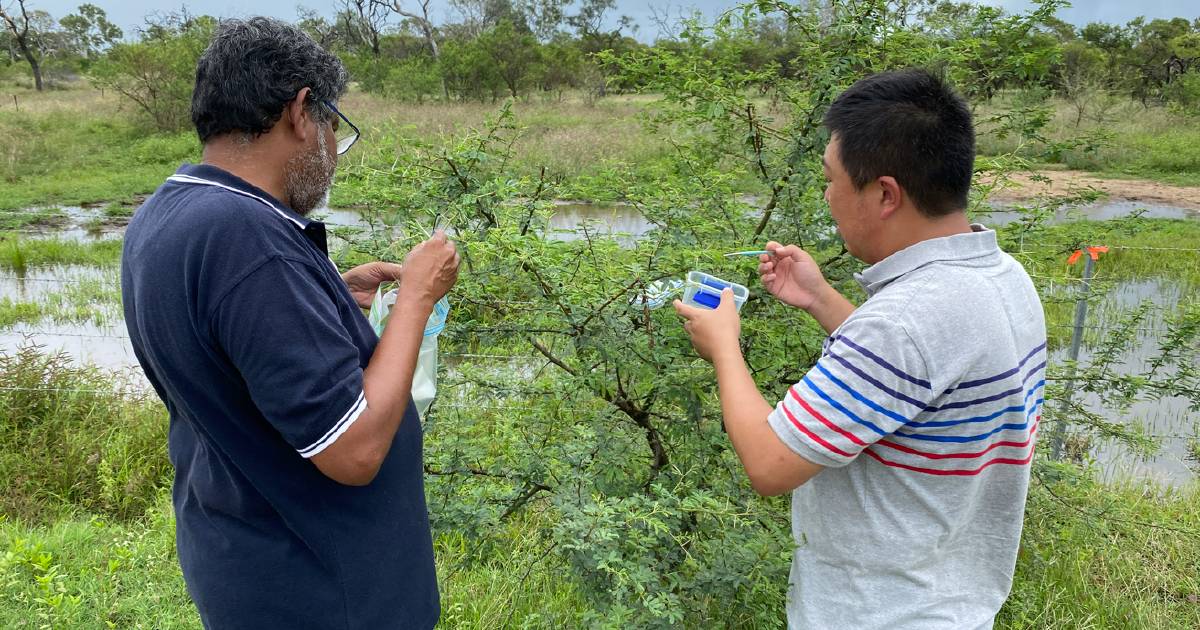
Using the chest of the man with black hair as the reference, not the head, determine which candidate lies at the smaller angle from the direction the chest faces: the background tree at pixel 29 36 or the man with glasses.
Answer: the background tree

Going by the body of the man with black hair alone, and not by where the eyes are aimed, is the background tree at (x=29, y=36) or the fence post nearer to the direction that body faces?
the background tree

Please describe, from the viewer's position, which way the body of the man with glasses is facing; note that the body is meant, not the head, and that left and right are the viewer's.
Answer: facing away from the viewer and to the right of the viewer

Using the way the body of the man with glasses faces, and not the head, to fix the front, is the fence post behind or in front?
in front

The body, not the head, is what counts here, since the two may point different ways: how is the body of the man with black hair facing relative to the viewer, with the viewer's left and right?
facing away from the viewer and to the left of the viewer

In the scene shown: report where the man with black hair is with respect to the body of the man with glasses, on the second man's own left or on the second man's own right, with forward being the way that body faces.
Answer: on the second man's own right

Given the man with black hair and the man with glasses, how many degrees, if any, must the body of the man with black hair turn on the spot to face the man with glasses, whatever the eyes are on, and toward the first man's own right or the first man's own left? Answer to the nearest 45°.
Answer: approximately 45° to the first man's own left

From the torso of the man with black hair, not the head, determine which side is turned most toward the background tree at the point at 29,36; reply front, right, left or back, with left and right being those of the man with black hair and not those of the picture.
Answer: front

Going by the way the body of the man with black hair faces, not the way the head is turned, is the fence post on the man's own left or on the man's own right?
on the man's own right

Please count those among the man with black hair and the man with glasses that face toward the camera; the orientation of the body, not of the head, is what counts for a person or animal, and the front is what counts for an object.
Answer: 0
